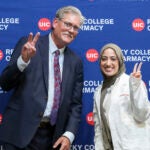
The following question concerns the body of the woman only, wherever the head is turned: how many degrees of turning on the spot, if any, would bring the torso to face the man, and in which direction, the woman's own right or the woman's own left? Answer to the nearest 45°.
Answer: approximately 45° to the woman's own right

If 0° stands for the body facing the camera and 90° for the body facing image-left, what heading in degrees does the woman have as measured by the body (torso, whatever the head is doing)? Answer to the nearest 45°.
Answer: approximately 45°

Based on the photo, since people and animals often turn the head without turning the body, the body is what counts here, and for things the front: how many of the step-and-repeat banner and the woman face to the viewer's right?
0

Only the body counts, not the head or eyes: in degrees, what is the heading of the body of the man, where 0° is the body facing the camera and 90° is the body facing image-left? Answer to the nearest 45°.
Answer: approximately 315°
